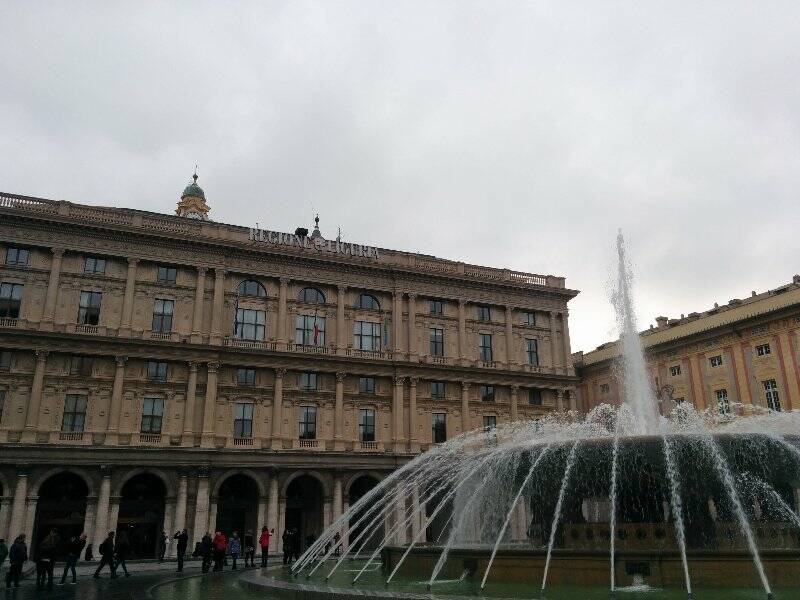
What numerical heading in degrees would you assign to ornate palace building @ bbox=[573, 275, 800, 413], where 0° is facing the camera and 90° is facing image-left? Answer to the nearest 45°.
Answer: approximately 45°

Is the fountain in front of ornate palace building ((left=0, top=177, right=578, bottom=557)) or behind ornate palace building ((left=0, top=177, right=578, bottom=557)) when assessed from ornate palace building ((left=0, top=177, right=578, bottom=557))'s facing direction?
in front

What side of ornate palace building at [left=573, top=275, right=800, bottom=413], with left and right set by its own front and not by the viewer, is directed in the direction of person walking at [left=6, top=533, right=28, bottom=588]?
front

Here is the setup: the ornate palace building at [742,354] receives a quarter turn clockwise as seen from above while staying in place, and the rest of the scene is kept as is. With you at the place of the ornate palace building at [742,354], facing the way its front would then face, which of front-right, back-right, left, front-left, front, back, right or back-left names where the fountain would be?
back-left

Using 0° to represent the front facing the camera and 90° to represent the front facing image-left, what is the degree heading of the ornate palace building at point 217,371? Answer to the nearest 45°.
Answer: approximately 315°

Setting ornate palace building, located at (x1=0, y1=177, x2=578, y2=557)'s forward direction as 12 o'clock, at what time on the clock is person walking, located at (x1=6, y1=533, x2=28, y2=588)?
The person walking is roughly at 2 o'clock from the ornate palace building.
